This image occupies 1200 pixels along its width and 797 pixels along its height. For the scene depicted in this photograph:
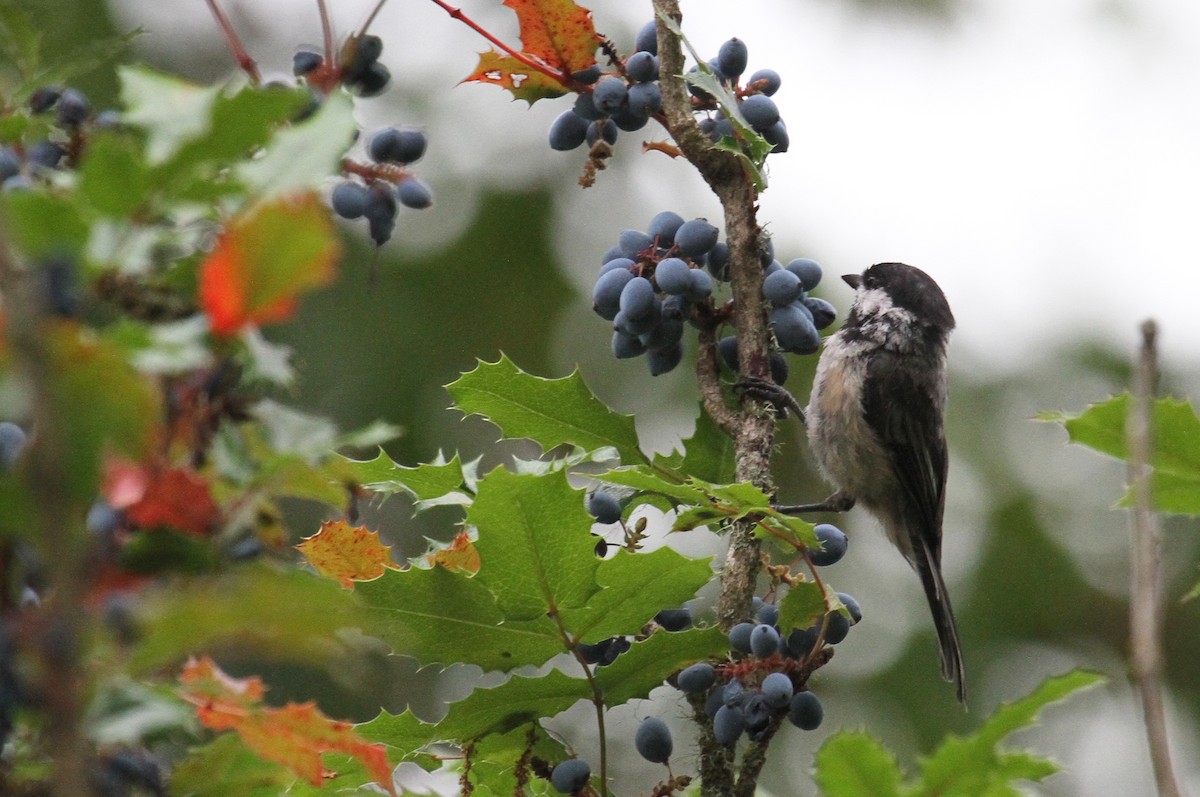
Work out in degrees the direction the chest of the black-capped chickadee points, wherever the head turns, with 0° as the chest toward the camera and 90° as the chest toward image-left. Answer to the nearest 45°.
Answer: approximately 90°

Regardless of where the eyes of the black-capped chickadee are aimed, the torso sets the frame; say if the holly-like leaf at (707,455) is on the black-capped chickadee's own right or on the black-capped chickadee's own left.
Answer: on the black-capped chickadee's own left

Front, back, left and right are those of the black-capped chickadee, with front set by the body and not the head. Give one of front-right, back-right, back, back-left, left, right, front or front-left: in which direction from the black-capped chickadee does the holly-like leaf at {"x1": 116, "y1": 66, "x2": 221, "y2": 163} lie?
left

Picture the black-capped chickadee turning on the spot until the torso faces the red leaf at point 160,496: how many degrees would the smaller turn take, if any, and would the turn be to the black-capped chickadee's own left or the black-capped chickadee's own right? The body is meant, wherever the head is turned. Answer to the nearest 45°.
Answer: approximately 90° to the black-capped chickadee's own left

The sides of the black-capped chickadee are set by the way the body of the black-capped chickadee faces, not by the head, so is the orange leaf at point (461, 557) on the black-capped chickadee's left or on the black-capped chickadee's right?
on the black-capped chickadee's left
